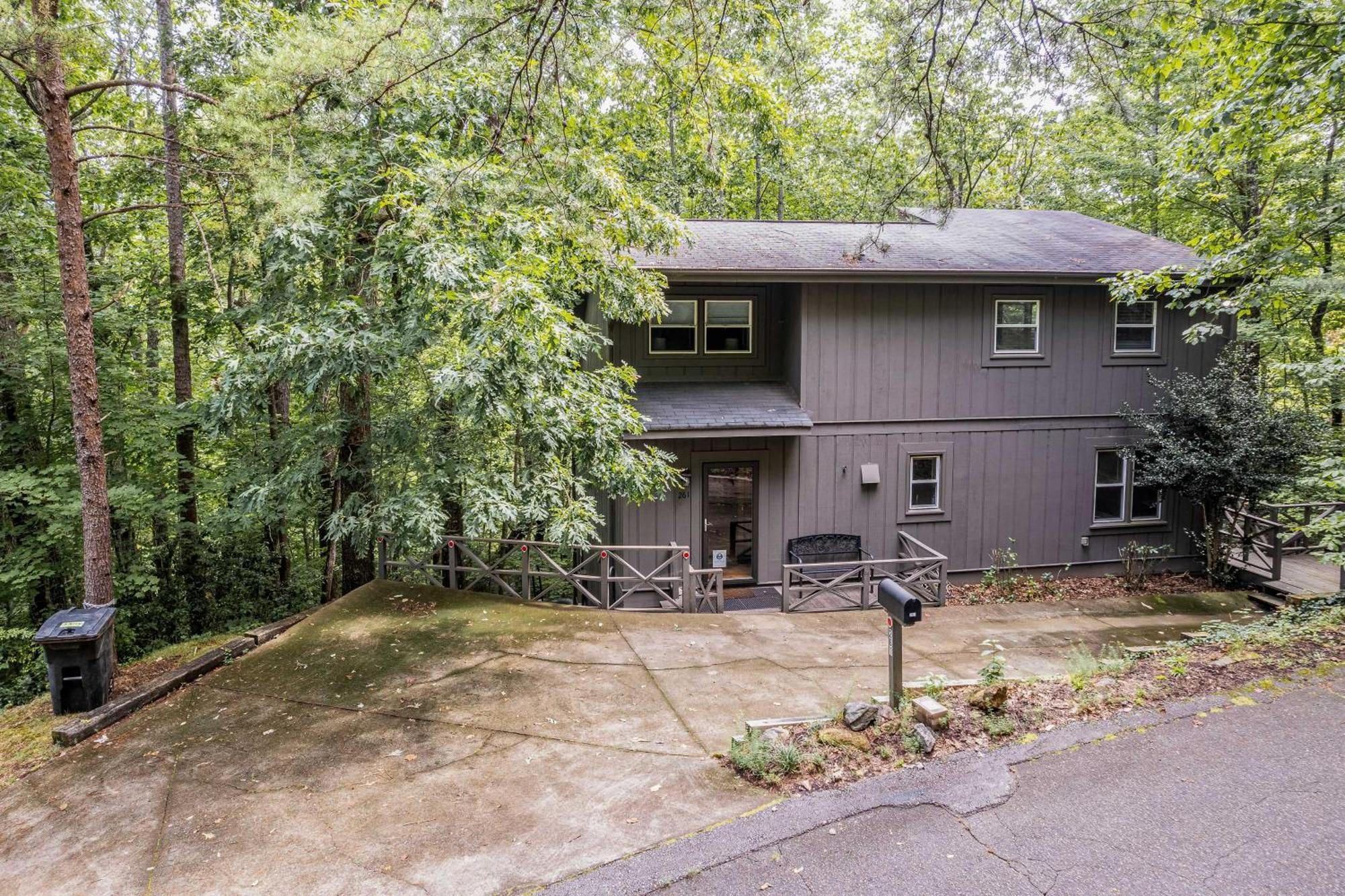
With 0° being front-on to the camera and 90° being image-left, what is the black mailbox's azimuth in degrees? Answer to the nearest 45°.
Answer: approximately 315°

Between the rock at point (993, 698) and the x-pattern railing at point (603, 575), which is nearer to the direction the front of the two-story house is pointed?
the rock

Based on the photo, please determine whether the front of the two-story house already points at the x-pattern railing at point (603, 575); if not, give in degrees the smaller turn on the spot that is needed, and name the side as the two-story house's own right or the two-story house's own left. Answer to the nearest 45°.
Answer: approximately 45° to the two-story house's own right

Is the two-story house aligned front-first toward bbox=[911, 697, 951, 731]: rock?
yes

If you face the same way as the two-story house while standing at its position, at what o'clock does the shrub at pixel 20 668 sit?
The shrub is roughly at 2 o'clock from the two-story house.

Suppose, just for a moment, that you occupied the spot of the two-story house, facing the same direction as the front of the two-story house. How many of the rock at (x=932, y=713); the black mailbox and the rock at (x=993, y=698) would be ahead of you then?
3

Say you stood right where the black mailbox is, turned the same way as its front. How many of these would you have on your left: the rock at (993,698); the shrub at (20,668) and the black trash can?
1

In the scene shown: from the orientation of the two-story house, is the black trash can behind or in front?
in front

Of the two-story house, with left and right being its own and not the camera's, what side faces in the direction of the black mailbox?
front

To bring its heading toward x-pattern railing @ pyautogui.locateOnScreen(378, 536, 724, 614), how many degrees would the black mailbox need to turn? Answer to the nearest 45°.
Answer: approximately 180°

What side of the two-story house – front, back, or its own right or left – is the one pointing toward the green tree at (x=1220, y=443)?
left
